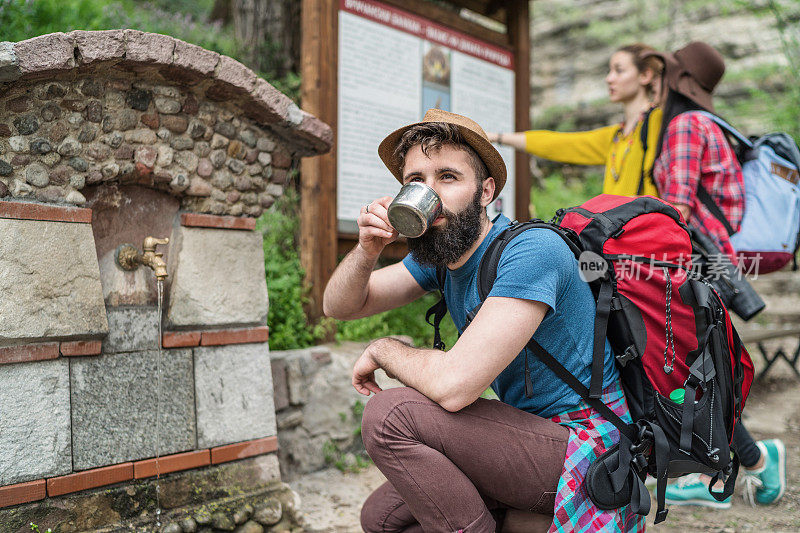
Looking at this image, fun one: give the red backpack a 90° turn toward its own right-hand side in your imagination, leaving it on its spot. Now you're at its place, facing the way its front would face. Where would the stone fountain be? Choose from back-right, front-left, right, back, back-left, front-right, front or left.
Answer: right

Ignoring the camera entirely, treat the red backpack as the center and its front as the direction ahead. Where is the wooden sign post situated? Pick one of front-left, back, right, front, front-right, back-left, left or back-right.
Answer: back-left

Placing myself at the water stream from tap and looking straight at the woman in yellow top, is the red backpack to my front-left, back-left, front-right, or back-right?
front-right

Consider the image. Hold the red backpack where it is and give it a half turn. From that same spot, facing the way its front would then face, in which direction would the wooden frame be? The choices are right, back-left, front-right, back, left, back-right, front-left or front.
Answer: front-right

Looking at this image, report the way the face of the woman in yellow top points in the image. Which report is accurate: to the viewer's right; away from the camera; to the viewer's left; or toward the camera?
to the viewer's left

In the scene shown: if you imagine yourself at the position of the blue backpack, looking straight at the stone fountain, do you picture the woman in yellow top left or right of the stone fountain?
right

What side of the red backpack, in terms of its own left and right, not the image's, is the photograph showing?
right

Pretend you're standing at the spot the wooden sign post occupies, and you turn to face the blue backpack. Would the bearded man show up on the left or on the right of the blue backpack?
right

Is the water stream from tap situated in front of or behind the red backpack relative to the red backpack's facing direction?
behind

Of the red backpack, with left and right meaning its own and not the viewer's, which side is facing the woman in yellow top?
left
